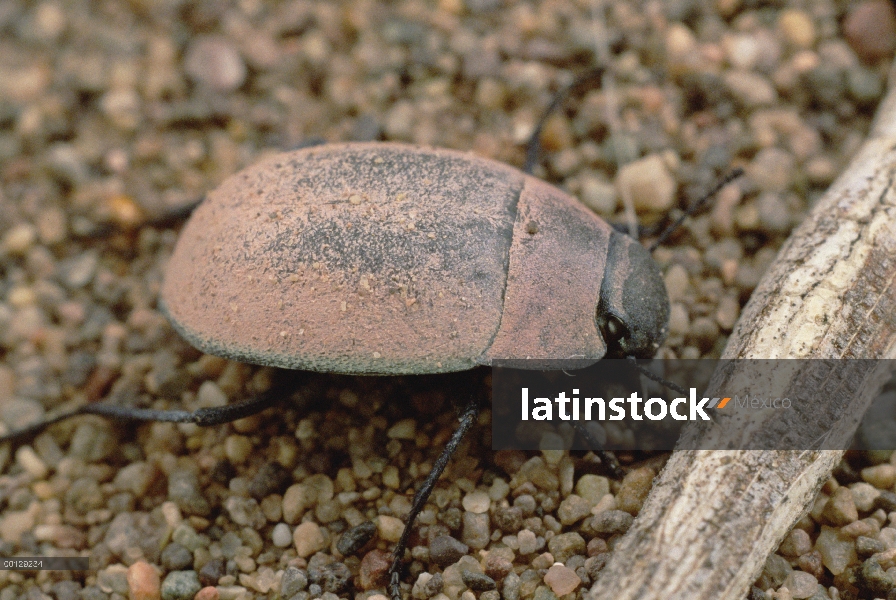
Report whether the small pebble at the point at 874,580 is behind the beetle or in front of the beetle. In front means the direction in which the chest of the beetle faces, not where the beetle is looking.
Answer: in front

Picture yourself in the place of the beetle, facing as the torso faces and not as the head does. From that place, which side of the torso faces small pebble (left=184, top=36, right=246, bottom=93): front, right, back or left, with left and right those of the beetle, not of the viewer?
left

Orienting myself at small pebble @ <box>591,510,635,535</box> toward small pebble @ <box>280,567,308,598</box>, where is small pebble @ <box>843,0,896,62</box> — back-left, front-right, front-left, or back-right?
back-right

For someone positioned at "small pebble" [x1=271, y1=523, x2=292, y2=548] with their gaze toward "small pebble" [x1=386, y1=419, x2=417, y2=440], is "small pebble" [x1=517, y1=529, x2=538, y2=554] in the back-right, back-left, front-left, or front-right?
front-right

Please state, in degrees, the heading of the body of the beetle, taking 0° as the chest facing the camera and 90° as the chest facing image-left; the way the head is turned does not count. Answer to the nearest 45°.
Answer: approximately 270°

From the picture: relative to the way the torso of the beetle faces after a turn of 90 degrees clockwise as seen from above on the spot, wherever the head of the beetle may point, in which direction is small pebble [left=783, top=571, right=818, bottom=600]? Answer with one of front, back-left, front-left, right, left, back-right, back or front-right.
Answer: front-left

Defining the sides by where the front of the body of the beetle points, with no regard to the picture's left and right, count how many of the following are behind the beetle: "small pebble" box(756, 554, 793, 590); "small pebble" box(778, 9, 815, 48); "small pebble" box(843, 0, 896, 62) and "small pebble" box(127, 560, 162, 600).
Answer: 1
